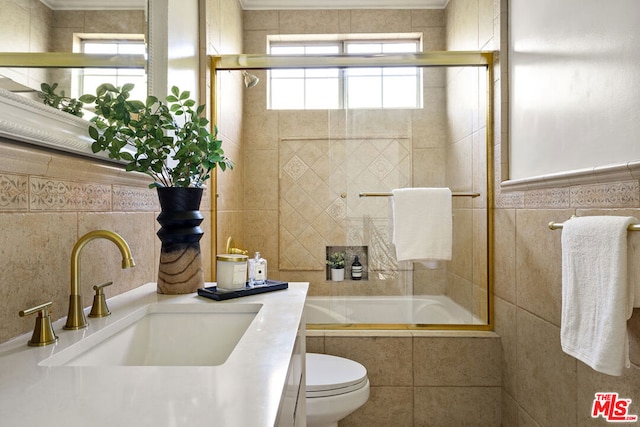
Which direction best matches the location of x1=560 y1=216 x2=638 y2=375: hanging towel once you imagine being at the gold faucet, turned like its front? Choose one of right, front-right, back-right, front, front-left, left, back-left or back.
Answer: front

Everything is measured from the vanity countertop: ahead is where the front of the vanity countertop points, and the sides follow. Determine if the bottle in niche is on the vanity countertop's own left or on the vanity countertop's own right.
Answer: on the vanity countertop's own left

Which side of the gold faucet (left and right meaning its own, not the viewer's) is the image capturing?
right

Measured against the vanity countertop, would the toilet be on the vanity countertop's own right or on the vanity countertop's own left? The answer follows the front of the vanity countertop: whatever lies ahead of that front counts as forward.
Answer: on the vanity countertop's own left

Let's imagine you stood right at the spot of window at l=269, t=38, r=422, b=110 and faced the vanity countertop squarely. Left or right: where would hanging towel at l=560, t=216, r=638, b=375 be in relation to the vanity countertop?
left

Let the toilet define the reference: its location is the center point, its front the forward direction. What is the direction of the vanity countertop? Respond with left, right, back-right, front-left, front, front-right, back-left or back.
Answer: right

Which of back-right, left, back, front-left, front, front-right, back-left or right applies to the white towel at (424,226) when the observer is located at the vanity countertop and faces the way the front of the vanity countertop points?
front-left

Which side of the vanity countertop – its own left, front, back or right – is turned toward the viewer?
right
